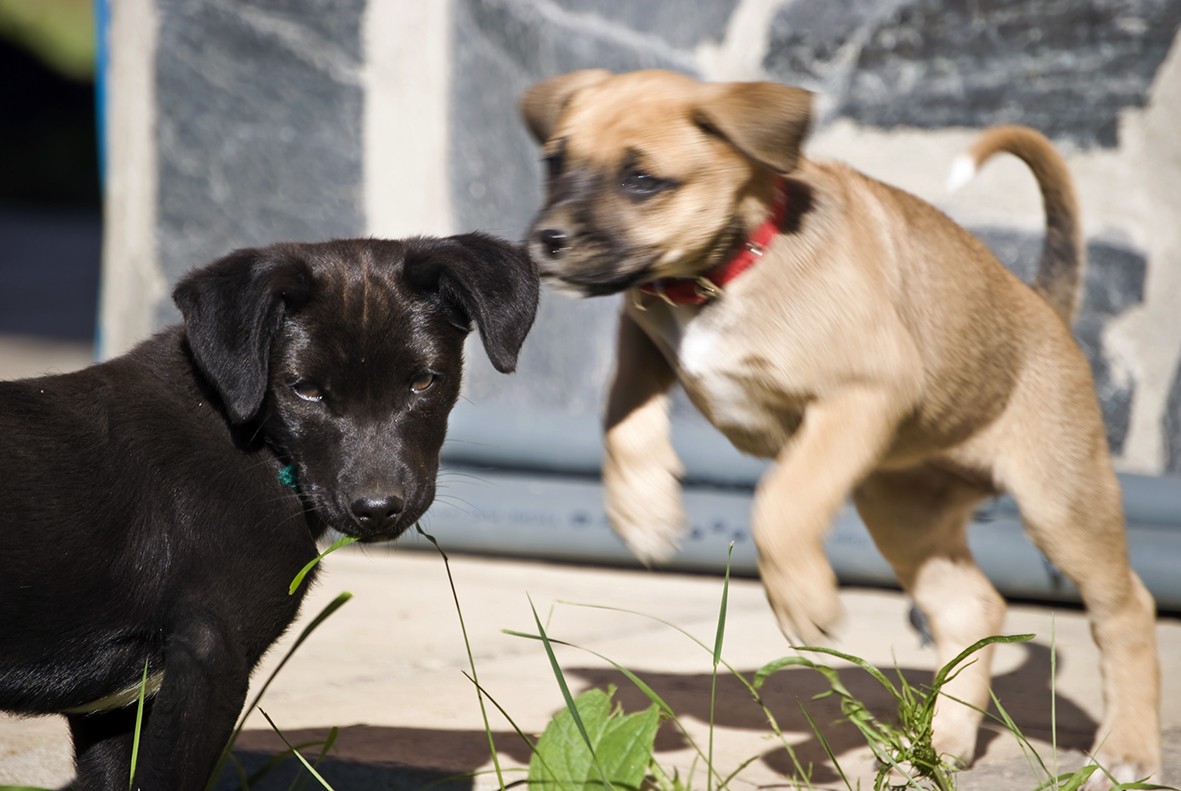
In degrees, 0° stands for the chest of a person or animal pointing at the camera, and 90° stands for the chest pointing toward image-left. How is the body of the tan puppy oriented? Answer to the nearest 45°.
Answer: approximately 45°

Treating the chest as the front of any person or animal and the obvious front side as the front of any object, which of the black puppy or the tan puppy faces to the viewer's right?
the black puppy

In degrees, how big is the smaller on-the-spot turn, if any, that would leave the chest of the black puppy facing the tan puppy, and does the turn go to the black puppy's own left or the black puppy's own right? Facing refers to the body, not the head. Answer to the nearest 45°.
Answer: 0° — it already faces it

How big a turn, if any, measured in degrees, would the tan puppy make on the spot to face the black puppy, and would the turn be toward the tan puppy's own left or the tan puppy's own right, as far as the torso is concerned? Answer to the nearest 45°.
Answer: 0° — it already faces it

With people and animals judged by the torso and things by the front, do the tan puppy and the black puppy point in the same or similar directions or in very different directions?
very different directions

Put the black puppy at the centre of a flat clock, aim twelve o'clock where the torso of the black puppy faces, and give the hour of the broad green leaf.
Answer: The broad green leaf is roughly at 1 o'clock from the black puppy.

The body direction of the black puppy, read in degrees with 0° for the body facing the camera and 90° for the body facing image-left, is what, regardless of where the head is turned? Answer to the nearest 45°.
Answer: approximately 270°

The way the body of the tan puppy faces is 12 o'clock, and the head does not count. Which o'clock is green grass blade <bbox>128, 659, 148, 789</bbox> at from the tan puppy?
The green grass blade is roughly at 12 o'clock from the tan puppy.

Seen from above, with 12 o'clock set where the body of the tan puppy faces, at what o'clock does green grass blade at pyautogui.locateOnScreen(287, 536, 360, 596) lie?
The green grass blade is roughly at 12 o'clock from the tan puppy.
